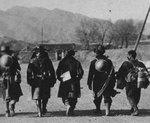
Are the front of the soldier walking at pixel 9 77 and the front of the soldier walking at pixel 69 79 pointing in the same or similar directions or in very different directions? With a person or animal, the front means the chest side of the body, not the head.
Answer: same or similar directions

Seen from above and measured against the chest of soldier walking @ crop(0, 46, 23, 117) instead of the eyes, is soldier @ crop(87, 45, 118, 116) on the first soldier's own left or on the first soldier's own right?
on the first soldier's own right

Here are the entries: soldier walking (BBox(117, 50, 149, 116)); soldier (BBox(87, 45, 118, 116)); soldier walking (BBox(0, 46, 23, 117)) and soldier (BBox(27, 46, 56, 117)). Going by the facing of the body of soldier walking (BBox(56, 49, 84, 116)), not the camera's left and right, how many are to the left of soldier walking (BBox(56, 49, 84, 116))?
2

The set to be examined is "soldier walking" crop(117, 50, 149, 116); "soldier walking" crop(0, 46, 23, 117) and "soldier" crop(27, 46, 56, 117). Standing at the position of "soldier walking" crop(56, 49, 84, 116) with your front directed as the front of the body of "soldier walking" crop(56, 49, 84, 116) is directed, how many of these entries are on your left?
2

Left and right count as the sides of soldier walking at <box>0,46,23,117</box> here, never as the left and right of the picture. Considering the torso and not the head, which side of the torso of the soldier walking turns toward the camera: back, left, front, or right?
back

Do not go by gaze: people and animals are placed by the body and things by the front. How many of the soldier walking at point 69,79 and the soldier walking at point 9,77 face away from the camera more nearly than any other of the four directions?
2

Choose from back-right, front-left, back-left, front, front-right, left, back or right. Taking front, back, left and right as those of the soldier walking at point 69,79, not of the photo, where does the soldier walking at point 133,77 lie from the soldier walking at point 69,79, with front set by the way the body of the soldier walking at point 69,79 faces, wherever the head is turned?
right

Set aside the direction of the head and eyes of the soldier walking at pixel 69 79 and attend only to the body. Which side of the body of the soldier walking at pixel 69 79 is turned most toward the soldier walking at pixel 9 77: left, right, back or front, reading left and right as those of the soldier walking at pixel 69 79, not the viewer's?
left

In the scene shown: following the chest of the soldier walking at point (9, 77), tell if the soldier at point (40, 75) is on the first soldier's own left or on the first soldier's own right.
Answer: on the first soldier's own right

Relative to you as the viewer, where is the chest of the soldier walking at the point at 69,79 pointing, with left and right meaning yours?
facing away from the viewer

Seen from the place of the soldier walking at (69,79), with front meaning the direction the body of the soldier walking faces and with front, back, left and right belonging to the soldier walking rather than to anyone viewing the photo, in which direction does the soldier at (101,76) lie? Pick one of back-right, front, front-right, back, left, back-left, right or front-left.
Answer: right

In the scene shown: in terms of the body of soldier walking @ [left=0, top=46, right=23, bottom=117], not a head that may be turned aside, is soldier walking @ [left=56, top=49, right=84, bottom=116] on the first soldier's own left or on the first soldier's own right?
on the first soldier's own right
